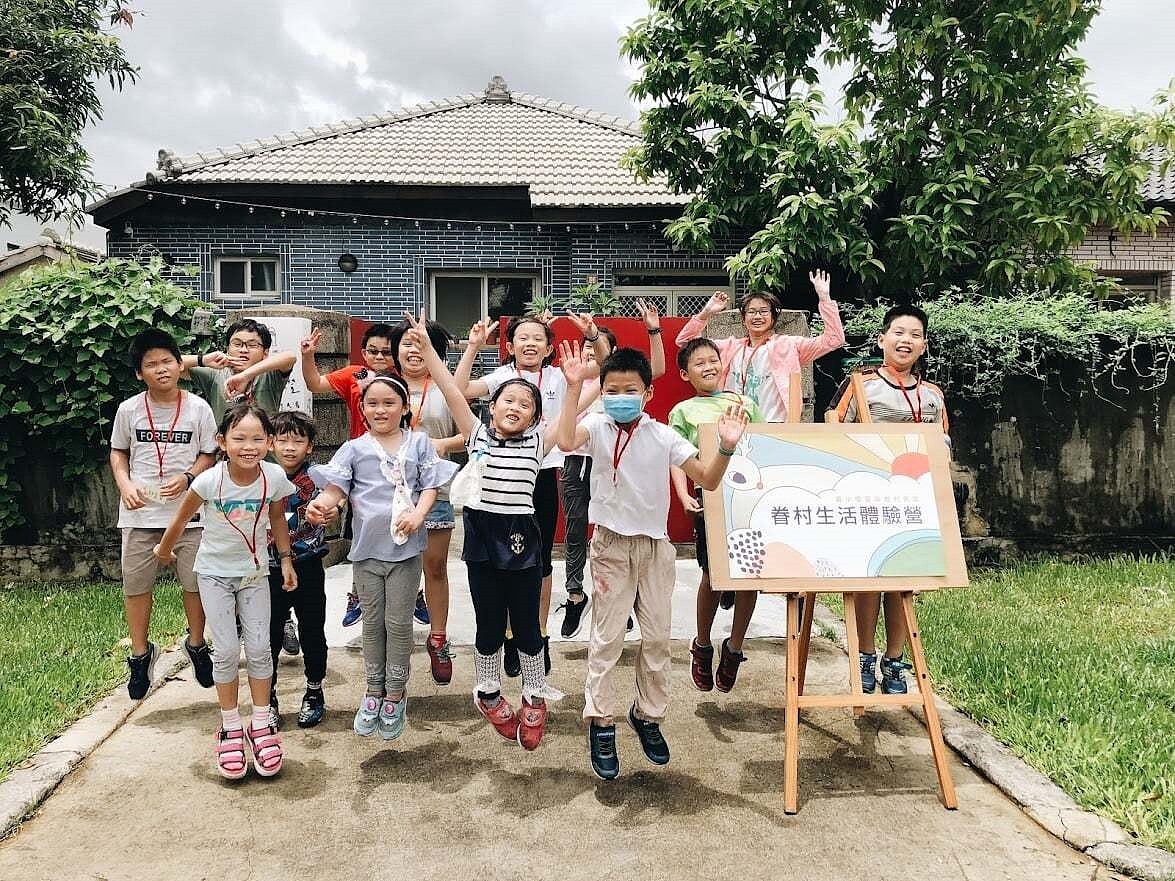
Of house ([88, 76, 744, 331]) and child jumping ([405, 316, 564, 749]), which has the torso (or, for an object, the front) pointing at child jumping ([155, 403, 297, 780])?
the house

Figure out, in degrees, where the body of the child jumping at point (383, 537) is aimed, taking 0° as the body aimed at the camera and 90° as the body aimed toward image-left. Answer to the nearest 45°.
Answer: approximately 0°

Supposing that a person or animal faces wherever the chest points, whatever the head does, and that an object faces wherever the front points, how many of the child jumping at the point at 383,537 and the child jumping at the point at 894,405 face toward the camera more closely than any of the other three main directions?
2
